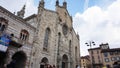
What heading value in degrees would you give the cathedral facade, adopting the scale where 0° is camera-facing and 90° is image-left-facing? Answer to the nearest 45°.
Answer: approximately 315°

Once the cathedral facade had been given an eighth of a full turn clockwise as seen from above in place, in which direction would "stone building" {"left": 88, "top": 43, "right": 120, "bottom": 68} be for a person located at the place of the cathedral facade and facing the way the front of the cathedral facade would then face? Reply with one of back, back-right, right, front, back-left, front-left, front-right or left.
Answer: back-left
